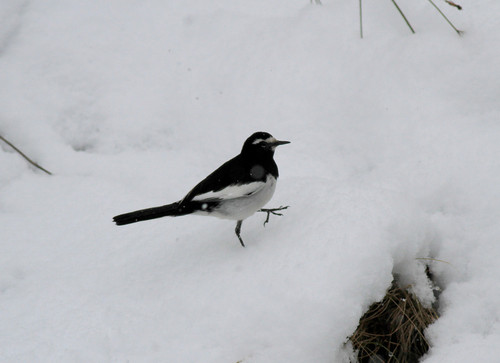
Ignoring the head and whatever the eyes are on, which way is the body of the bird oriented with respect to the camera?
to the viewer's right

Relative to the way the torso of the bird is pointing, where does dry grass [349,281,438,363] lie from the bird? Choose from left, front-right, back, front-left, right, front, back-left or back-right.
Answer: front-right
